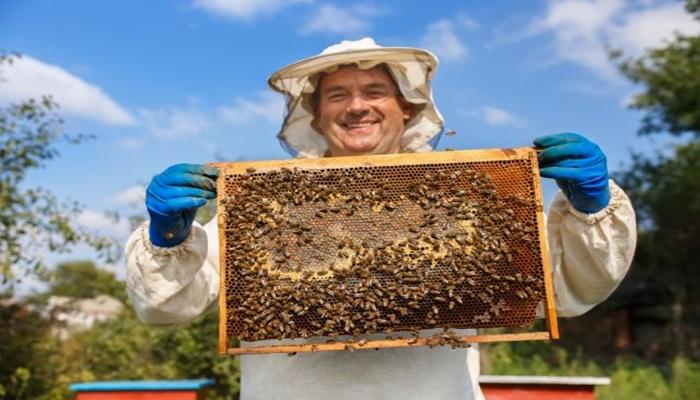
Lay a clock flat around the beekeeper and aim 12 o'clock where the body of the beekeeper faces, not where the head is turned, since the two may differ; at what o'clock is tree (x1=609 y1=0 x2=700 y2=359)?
The tree is roughly at 7 o'clock from the beekeeper.

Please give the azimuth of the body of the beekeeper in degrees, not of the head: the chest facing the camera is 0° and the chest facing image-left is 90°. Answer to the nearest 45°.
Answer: approximately 0°
